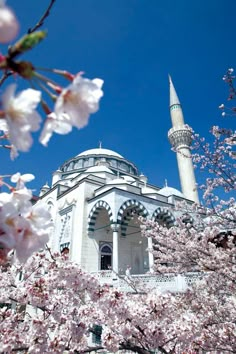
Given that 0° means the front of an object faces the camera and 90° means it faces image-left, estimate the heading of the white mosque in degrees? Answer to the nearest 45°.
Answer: approximately 315°
